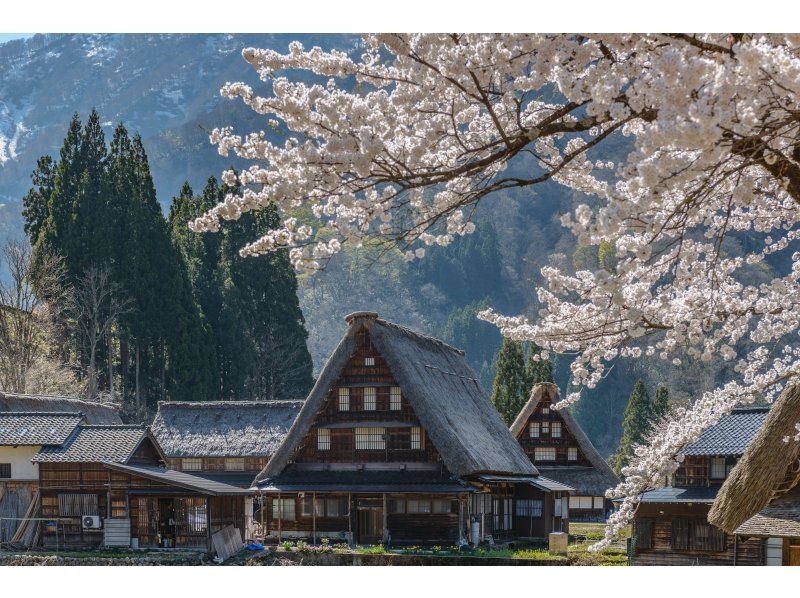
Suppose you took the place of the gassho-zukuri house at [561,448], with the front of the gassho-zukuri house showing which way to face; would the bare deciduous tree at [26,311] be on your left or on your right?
on your right

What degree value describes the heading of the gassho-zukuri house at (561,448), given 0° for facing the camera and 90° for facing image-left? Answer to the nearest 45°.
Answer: approximately 0°

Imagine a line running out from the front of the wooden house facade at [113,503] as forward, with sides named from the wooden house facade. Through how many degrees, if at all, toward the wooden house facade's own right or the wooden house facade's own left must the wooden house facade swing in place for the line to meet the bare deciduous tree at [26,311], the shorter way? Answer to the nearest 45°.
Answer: approximately 180°

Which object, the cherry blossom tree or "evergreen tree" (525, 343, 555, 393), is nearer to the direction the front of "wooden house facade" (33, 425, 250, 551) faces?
the cherry blossom tree

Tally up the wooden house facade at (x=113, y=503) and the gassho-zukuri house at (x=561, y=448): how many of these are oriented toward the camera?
2
